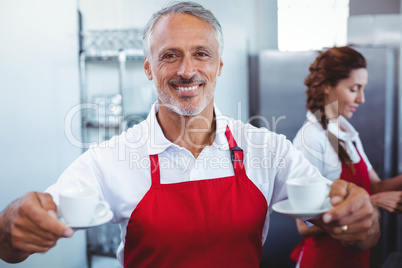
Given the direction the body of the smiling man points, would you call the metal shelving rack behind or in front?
behind

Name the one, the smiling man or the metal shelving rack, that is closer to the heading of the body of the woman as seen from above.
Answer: the smiling man

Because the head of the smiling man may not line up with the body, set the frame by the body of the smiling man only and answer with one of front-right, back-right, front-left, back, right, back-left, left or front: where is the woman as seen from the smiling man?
back-left

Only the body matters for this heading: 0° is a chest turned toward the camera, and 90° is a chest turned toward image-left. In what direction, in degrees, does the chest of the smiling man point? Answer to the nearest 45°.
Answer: approximately 0°

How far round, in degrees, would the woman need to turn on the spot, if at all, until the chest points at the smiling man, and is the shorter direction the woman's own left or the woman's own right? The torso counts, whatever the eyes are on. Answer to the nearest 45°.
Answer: approximately 90° to the woman's own right
